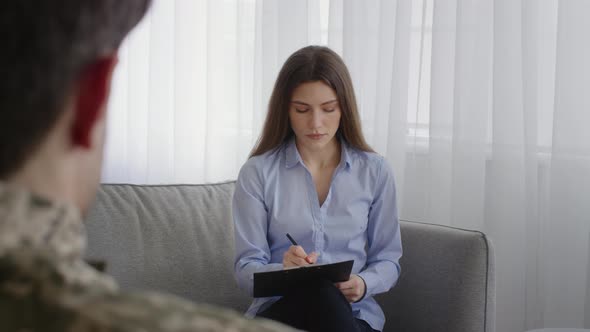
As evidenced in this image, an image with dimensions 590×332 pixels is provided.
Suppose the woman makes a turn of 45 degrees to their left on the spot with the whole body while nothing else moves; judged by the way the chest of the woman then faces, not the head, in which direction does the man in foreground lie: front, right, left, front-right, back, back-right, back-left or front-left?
front-right

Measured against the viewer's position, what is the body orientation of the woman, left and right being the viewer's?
facing the viewer

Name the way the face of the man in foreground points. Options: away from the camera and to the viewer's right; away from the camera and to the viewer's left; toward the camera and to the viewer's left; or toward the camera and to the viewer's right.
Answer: away from the camera and to the viewer's right
